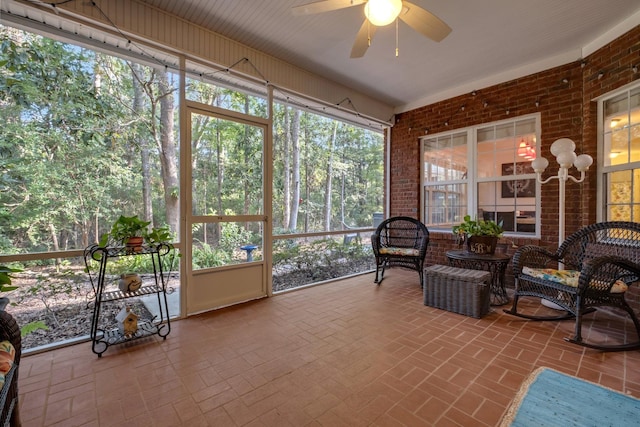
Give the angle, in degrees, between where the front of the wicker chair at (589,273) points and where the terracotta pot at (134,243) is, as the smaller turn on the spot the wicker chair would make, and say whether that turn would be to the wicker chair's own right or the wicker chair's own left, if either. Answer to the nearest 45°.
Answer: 0° — it already faces it

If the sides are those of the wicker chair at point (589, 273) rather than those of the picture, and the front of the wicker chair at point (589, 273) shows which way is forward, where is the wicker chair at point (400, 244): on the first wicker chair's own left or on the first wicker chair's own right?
on the first wicker chair's own right

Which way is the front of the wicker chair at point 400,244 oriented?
toward the camera

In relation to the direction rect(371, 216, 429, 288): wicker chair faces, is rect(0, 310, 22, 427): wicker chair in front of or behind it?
in front

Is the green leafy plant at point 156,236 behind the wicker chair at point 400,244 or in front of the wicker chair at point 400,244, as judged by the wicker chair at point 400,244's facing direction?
in front

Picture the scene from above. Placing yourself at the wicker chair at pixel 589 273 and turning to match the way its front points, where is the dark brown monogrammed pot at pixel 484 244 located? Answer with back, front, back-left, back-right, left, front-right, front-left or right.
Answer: front-right

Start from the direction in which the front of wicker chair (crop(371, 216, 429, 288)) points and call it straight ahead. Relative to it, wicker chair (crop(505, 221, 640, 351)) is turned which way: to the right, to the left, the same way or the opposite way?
to the right

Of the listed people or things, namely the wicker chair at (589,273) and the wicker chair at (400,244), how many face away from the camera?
0

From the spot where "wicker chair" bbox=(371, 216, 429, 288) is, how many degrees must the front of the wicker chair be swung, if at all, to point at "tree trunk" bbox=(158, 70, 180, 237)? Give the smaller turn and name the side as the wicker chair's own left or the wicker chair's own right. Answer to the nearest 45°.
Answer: approximately 45° to the wicker chair's own right

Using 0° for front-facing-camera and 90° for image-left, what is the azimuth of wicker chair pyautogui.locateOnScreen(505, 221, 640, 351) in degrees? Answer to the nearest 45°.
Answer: approximately 45°

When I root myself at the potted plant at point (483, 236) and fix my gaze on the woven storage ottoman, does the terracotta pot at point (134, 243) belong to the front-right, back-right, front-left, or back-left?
front-right
